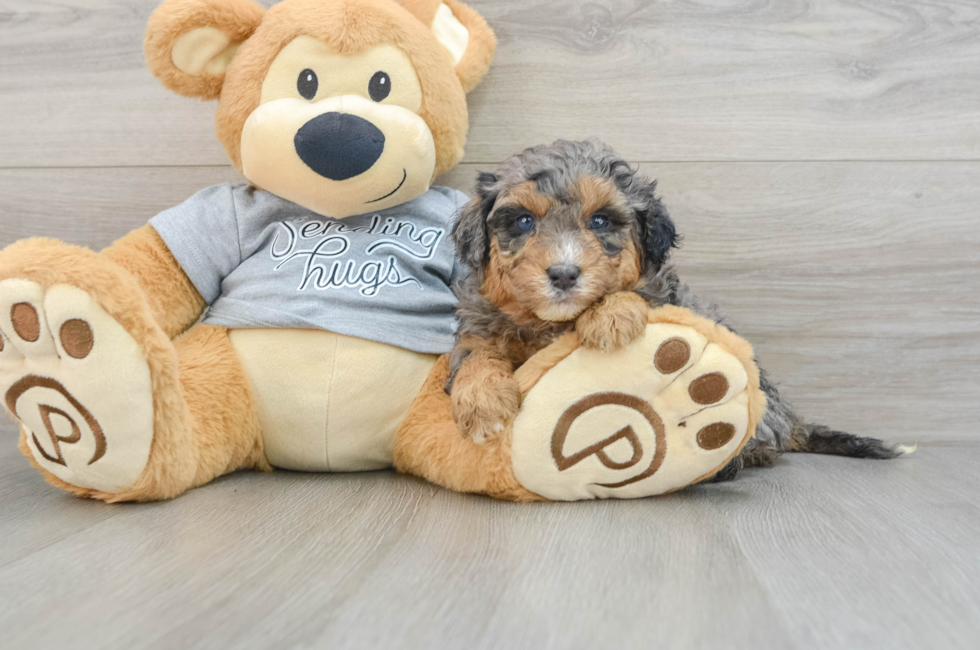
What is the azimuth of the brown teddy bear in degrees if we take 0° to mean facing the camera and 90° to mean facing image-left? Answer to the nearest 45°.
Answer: approximately 0°

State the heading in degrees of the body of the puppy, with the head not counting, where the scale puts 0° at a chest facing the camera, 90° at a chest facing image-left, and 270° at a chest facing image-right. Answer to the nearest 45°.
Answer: approximately 45°
